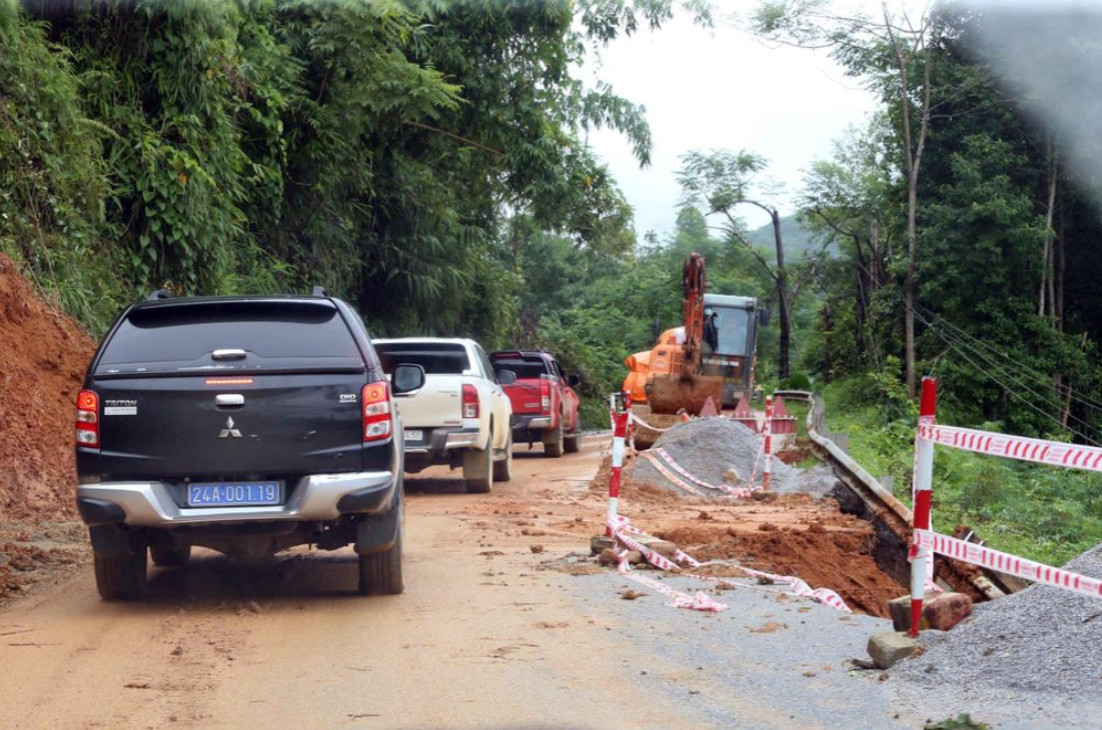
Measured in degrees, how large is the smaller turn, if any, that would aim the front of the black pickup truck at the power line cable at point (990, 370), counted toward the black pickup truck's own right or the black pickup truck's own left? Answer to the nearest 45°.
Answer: approximately 45° to the black pickup truck's own right

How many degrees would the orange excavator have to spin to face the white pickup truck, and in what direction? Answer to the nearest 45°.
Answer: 0° — it already faces it

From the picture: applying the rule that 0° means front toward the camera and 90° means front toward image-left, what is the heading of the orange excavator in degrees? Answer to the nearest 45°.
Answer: approximately 0°

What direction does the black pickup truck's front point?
away from the camera

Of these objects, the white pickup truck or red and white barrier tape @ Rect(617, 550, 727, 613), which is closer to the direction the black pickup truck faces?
the white pickup truck

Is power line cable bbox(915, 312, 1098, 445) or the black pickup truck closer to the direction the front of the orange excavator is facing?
the black pickup truck

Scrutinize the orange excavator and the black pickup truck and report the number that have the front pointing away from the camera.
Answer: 1

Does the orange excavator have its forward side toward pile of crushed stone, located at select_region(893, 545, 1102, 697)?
yes

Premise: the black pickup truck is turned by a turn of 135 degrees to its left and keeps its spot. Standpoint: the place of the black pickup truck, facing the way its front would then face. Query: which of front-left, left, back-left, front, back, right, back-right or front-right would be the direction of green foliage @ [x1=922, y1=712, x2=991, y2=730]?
left

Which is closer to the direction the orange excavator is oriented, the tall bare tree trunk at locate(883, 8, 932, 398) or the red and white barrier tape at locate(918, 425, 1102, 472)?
the red and white barrier tape

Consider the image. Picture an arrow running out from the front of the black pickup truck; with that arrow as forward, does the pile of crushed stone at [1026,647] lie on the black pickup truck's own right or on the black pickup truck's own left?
on the black pickup truck's own right

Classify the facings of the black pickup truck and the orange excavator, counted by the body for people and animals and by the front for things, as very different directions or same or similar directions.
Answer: very different directions

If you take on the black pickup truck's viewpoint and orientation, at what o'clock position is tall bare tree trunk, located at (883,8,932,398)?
The tall bare tree trunk is roughly at 1 o'clock from the black pickup truck.

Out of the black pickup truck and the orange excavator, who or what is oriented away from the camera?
the black pickup truck
